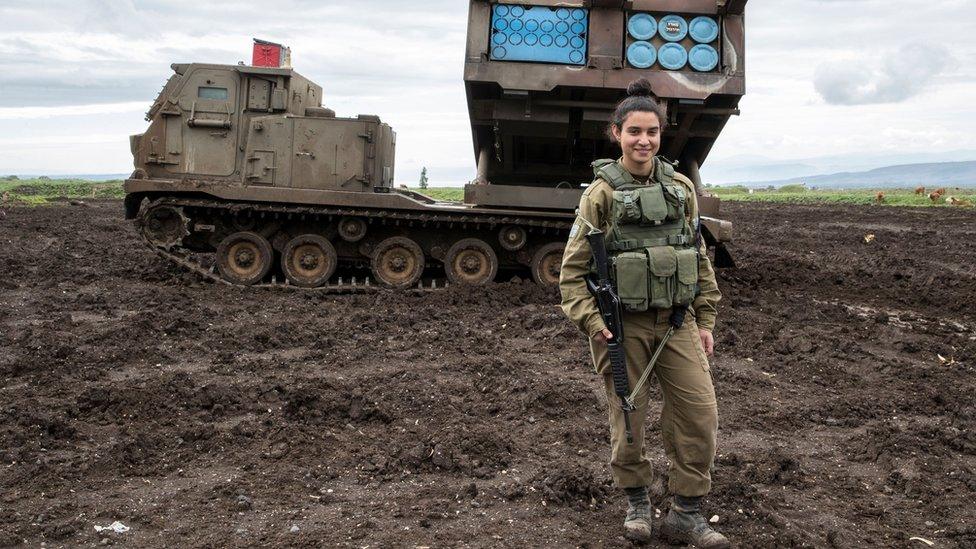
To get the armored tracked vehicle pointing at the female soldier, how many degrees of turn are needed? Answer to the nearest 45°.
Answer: approximately 90° to its left

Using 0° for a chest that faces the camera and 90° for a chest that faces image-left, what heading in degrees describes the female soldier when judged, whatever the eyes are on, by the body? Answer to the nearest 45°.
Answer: approximately 0°

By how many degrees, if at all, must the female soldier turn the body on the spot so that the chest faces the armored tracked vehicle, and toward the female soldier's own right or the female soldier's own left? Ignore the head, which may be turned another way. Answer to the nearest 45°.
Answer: approximately 135° to the female soldier's own right

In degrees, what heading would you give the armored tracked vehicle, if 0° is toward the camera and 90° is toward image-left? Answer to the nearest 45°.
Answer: approximately 90°

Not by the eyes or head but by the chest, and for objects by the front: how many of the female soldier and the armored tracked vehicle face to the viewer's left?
1

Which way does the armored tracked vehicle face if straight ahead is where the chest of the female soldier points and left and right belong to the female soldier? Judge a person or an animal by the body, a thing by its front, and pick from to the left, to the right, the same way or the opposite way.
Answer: to the right
